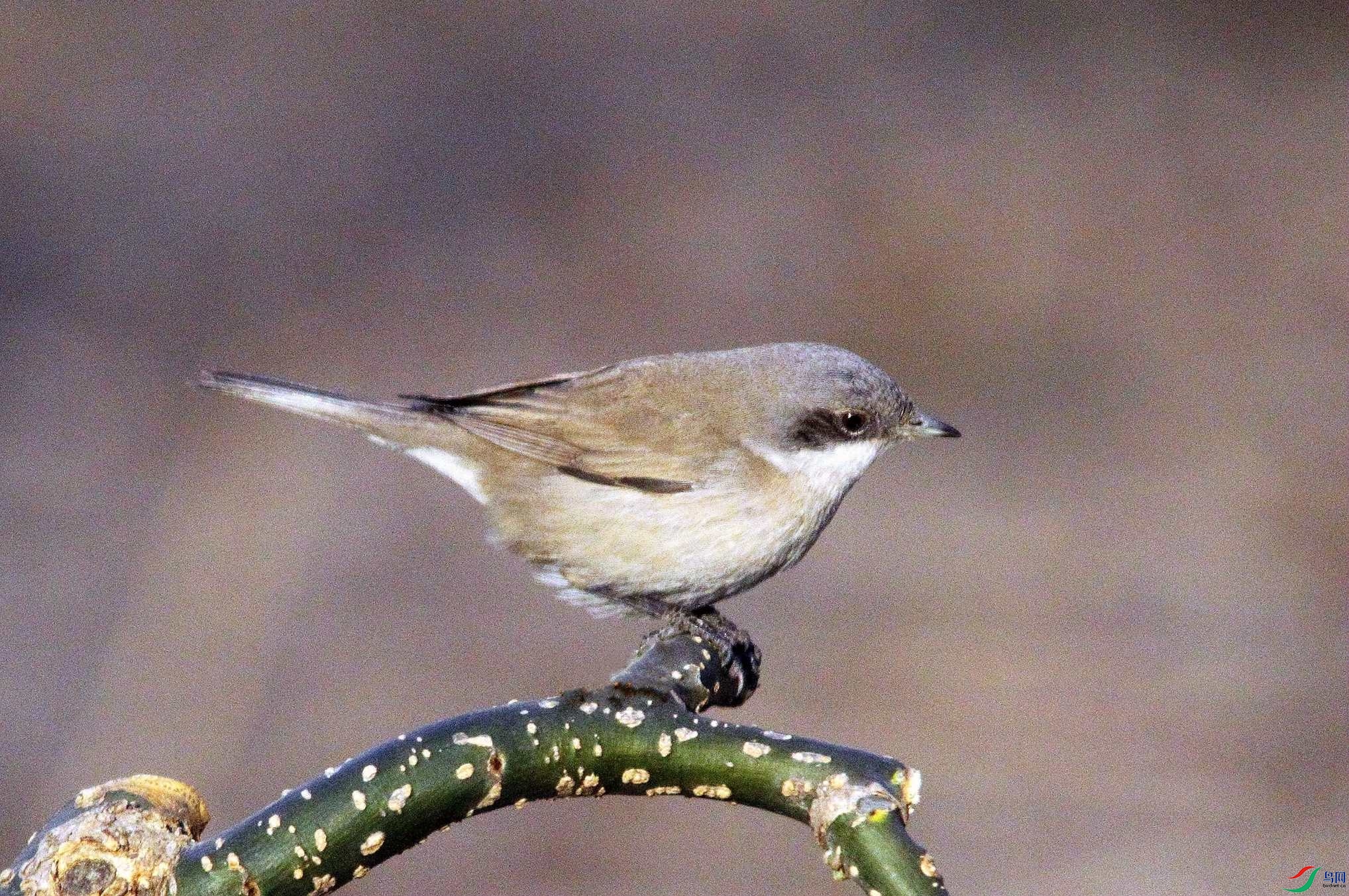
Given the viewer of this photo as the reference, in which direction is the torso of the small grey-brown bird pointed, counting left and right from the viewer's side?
facing to the right of the viewer
